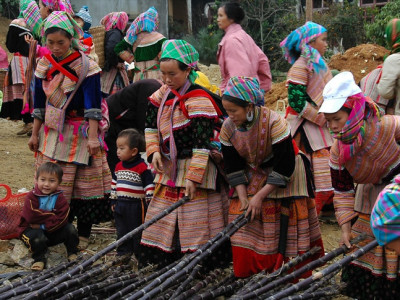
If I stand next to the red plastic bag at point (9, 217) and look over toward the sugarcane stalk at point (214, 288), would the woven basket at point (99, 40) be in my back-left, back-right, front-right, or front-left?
back-left

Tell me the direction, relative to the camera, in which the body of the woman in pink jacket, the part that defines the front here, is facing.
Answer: to the viewer's left

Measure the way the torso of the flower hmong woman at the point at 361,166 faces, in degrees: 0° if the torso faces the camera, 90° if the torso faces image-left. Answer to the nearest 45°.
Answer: approximately 45°

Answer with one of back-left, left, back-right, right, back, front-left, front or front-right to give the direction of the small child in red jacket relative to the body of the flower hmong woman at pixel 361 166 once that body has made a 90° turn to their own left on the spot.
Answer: back-right

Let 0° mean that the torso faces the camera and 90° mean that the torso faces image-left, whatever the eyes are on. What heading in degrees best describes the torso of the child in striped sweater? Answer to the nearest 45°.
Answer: approximately 45°

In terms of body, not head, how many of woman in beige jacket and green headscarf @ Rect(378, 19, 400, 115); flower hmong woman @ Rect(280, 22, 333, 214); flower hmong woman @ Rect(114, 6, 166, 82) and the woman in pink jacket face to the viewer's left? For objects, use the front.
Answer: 1

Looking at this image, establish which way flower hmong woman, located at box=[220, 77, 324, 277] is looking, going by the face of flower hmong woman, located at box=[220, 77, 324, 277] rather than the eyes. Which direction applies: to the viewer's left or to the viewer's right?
to the viewer's left

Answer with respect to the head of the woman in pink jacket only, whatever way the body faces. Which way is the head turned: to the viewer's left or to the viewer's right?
to the viewer's left

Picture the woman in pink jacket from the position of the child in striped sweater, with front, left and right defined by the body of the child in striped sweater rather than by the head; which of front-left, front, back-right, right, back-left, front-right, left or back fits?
back
